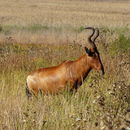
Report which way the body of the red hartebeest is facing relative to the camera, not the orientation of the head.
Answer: to the viewer's right
